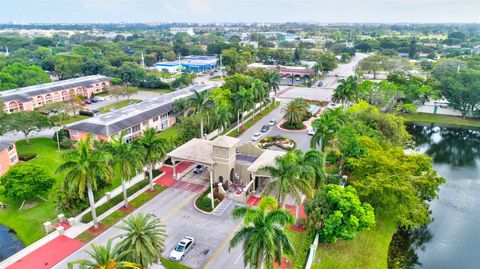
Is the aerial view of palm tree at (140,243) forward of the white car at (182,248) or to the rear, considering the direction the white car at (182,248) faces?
forward

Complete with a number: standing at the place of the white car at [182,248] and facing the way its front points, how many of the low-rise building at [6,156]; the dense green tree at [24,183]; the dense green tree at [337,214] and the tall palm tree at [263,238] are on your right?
2

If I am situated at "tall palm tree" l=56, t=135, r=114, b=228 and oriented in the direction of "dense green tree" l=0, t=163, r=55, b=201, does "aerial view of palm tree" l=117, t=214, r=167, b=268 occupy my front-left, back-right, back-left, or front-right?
back-left

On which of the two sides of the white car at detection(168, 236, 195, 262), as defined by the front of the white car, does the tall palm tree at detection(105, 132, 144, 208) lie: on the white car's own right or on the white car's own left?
on the white car's own right
